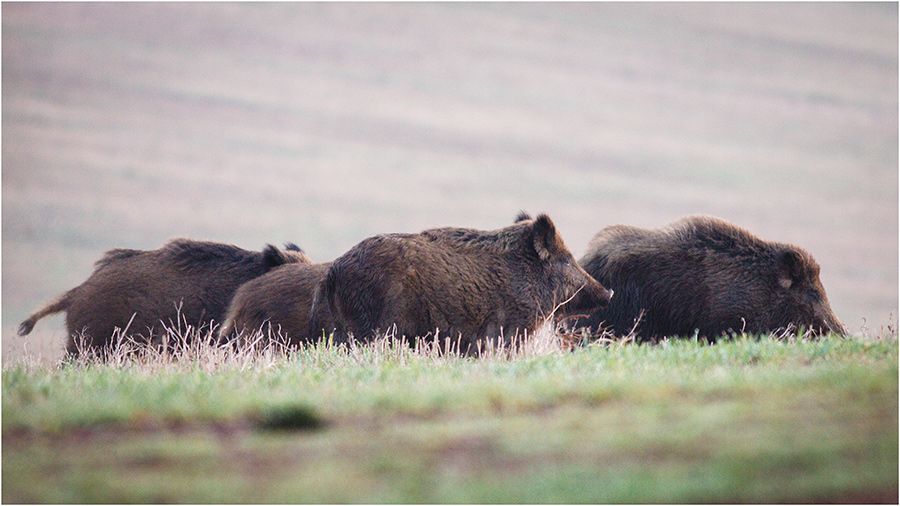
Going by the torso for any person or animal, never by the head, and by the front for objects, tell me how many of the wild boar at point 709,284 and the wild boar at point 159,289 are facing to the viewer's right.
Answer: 2

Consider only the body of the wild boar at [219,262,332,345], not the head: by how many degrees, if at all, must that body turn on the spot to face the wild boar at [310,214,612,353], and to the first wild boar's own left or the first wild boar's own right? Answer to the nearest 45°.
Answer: approximately 45° to the first wild boar's own right

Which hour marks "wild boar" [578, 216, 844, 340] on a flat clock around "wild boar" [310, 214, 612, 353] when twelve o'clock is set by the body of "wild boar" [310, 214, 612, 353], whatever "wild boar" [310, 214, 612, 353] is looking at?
"wild boar" [578, 216, 844, 340] is roughly at 11 o'clock from "wild boar" [310, 214, 612, 353].

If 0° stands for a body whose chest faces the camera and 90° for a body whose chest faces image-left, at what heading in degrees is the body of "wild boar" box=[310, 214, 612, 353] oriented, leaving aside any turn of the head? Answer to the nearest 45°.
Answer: approximately 270°

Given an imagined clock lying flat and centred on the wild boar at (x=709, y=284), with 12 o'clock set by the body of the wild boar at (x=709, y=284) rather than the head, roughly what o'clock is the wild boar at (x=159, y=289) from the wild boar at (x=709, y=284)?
the wild boar at (x=159, y=289) is roughly at 6 o'clock from the wild boar at (x=709, y=284).

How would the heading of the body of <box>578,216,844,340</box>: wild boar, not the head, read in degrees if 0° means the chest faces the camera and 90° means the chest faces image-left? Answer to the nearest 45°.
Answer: approximately 270°

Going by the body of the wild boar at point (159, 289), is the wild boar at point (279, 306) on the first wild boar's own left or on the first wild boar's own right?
on the first wild boar's own right

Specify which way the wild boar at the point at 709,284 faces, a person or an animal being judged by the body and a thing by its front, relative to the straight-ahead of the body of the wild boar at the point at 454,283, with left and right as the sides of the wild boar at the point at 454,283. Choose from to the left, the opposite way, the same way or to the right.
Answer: the same way

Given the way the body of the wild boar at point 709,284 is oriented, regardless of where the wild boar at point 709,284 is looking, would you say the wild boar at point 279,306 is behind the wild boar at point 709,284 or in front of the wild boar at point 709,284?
behind

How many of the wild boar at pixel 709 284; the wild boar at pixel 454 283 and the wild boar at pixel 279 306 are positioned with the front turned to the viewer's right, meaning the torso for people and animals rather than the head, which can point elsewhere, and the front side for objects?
3

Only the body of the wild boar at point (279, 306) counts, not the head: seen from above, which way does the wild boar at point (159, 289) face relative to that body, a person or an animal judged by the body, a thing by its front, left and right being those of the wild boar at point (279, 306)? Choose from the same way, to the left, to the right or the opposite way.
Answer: the same way

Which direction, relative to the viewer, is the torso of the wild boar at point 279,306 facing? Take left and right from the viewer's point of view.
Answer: facing to the right of the viewer

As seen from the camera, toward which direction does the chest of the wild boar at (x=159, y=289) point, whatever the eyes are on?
to the viewer's right

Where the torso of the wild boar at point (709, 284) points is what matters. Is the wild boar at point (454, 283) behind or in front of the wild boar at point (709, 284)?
behind

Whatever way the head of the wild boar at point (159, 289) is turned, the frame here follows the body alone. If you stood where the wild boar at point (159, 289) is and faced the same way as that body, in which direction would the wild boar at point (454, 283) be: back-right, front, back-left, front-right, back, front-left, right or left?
front-right

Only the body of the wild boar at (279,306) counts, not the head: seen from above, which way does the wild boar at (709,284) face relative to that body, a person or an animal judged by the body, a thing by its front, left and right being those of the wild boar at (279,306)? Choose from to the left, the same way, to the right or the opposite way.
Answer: the same way
